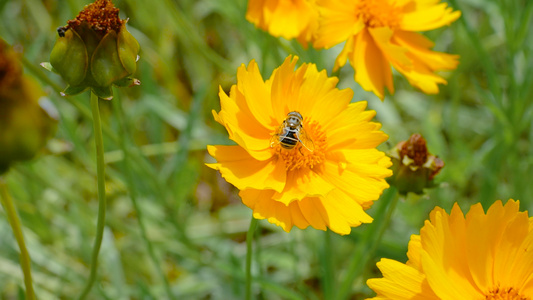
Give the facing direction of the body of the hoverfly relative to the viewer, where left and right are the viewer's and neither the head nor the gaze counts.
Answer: facing away from the viewer
